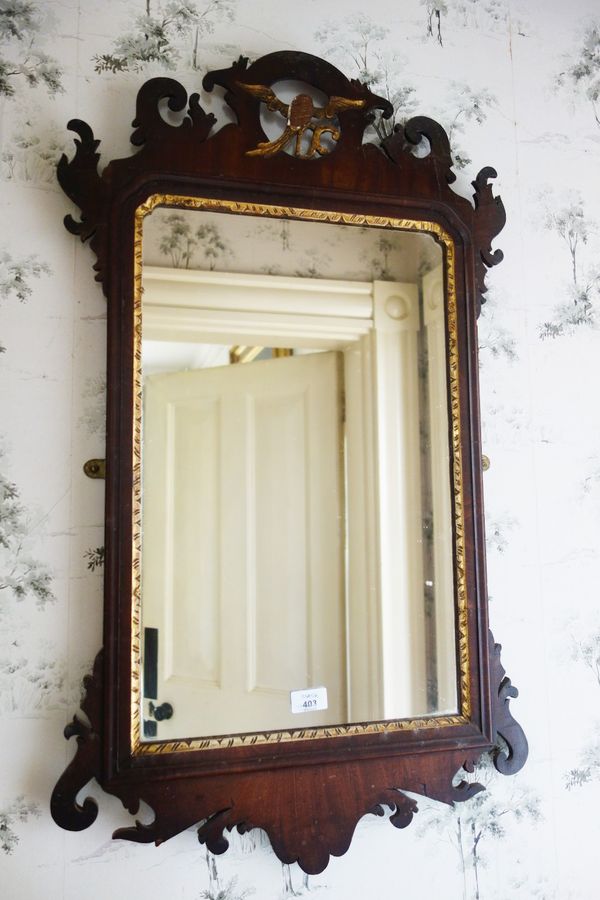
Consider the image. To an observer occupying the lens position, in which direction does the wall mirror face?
facing the viewer and to the right of the viewer
